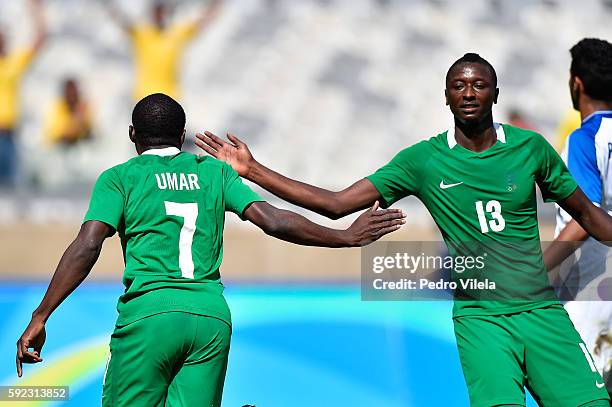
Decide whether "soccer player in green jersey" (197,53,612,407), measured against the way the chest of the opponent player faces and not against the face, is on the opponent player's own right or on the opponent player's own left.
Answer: on the opponent player's own left

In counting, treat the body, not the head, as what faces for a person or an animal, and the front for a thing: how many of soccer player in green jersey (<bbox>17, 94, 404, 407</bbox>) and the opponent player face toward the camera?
0

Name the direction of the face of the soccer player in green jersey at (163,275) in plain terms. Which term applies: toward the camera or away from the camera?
away from the camera

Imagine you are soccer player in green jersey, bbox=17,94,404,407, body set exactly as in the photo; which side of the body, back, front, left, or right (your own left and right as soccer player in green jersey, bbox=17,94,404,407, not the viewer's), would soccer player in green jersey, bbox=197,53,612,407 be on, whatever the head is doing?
right

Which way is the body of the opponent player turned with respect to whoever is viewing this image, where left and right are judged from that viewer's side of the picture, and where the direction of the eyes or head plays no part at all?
facing away from the viewer and to the left of the viewer

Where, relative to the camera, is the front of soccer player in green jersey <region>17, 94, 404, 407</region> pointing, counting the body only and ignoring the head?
away from the camera

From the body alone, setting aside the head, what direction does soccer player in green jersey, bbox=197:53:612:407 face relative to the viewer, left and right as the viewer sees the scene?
facing the viewer

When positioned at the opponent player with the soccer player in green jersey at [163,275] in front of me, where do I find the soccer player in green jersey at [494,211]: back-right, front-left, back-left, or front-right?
front-left

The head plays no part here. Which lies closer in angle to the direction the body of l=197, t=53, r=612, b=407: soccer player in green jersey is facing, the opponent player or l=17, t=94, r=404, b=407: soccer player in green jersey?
the soccer player in green jersey

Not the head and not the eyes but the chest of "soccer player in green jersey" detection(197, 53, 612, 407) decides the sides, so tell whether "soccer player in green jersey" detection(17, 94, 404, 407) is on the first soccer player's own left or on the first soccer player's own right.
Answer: on the first soccer player's own right

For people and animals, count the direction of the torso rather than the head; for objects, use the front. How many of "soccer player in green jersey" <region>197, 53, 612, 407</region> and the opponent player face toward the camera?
1

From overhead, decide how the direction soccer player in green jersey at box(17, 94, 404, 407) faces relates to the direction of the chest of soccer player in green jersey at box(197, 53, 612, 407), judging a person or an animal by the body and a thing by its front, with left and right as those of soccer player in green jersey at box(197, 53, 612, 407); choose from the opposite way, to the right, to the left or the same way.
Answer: the opposite way

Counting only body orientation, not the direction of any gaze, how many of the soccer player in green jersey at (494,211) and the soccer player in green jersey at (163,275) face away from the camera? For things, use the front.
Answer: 1

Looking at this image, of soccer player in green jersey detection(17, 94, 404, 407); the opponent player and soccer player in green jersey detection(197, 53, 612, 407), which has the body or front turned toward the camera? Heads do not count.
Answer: soccer player in green jersey detection(197, 53, 612, 407)

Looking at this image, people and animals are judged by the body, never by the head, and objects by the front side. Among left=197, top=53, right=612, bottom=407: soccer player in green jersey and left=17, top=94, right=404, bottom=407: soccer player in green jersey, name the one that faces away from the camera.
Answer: left=17, top=94, right=404, bottom=407: soccer player in green jersey

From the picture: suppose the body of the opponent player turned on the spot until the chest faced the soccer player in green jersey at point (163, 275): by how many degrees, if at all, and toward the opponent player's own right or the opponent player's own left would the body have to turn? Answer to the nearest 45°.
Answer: approximately 90° to the opponent player's own left
